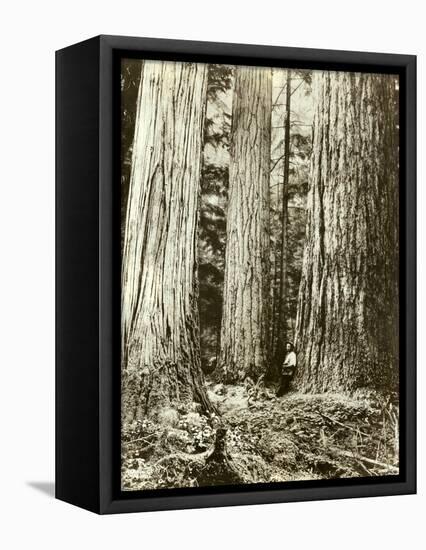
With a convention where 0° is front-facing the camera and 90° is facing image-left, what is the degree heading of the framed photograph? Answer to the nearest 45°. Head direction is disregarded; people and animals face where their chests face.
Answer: approximately 315°
